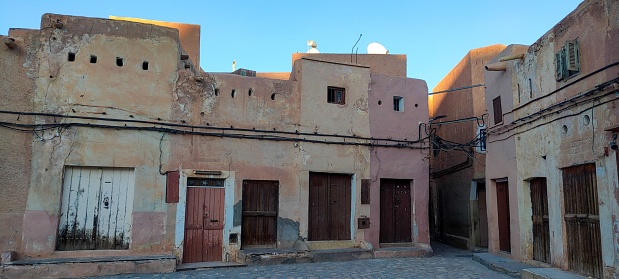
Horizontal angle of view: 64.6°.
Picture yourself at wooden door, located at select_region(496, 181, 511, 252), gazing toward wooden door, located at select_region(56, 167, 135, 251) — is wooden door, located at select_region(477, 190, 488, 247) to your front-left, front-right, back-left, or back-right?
back-right

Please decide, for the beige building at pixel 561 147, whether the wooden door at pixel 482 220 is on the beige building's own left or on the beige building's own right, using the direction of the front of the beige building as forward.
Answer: on the beige building's own right

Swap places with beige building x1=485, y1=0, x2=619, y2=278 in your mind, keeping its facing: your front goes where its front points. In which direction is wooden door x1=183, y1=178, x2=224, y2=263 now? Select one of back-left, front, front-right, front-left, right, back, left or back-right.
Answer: front-right

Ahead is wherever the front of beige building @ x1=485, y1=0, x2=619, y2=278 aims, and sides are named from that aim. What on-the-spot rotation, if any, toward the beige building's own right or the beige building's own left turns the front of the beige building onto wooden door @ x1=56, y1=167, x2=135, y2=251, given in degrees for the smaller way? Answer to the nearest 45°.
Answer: approximately 45° to the beige building's own right

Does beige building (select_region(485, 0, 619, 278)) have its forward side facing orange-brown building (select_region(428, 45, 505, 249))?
no

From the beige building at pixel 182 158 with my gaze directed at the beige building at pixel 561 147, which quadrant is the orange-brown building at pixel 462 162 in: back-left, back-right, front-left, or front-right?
front-left

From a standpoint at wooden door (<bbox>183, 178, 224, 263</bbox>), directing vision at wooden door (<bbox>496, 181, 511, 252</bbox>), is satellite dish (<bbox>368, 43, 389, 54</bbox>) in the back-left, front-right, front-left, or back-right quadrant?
front-left

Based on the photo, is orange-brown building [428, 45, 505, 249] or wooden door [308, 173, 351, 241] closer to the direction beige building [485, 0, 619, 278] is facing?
the wooden door

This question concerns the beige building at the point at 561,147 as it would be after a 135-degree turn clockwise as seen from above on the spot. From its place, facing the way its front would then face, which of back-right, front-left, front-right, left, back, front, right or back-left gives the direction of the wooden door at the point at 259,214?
left
